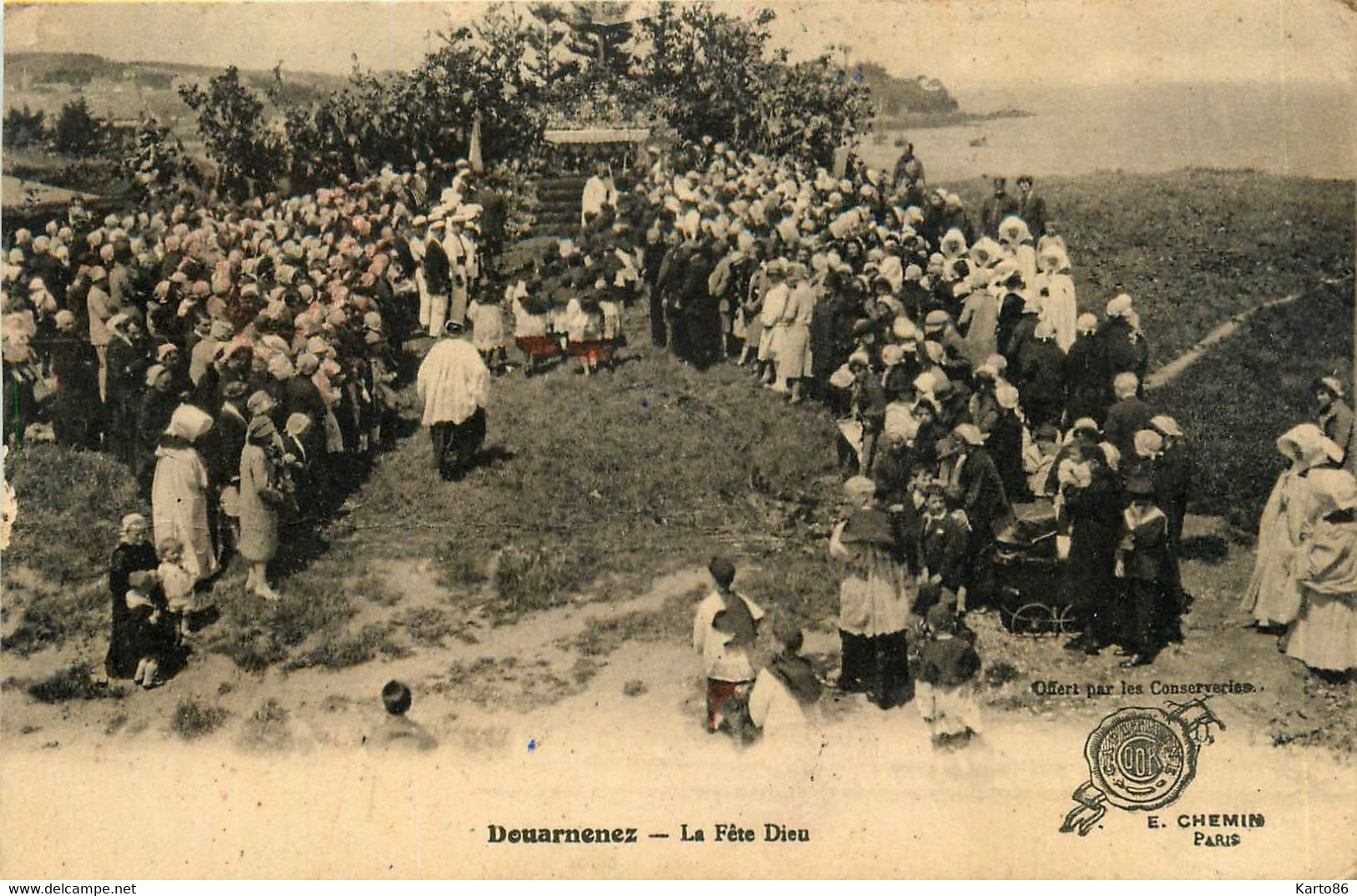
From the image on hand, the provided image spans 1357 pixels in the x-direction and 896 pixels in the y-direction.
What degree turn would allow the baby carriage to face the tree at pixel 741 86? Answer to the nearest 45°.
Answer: approximately 45° to its right

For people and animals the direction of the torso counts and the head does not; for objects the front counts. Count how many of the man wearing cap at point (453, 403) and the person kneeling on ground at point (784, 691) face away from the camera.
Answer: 2

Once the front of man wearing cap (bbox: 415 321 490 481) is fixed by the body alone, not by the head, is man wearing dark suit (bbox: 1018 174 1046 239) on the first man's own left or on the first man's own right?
on the first man's own right

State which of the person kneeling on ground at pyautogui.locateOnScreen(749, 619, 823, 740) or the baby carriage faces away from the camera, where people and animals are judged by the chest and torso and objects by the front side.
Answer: the person kneeling on ground

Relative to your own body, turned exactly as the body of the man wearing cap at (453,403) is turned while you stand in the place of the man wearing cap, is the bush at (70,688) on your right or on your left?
on your left

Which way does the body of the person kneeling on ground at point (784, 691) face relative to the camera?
away from the camera

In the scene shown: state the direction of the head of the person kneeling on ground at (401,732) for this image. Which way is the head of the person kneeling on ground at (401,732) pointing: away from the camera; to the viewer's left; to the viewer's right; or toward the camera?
away from the camera

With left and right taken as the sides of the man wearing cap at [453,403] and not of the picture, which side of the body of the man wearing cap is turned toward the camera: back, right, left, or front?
back

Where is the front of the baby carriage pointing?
to the viewer's left

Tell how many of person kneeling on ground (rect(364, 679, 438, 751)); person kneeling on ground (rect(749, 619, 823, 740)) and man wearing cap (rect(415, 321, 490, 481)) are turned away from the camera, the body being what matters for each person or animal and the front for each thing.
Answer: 3

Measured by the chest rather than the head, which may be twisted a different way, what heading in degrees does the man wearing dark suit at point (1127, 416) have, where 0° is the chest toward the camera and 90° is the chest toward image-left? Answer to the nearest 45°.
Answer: approximately 135°

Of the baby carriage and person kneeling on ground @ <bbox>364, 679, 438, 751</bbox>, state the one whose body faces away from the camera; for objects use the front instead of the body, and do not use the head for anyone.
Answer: the person kneeling on ground

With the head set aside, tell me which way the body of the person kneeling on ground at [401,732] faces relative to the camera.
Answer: away from the camera

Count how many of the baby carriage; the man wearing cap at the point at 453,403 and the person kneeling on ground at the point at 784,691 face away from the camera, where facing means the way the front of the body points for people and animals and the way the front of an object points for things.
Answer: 2

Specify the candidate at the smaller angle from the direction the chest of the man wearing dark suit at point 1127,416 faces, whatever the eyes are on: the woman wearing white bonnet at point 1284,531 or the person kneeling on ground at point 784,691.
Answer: the person kneeling on ground
